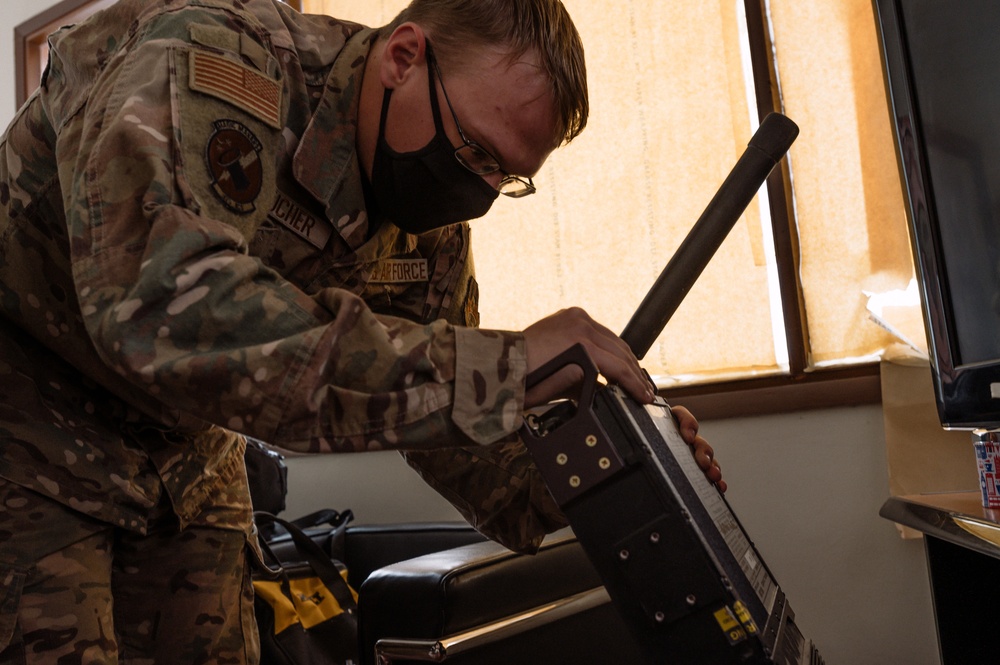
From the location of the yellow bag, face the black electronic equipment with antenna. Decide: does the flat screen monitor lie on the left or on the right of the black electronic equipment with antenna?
left

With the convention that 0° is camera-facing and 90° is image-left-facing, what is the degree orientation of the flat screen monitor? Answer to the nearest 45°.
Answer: approximately 0°

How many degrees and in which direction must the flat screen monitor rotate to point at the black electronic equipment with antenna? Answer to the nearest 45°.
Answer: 0° — it already faces it

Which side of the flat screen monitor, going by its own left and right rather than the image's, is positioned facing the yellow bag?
right

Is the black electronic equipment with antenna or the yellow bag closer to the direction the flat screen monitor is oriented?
the black electronic equipment with antenna
